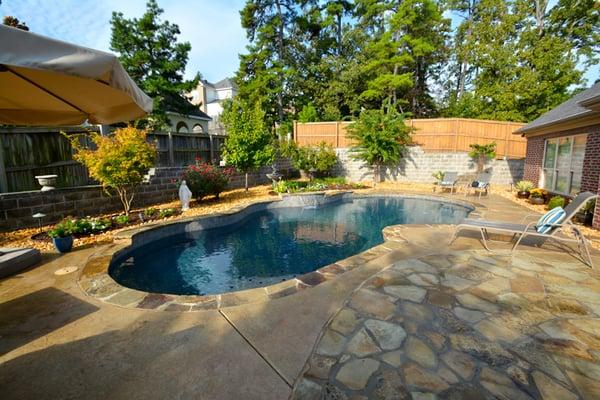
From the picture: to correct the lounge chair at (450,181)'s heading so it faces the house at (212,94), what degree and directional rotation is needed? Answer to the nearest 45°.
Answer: approximately 90° to its right

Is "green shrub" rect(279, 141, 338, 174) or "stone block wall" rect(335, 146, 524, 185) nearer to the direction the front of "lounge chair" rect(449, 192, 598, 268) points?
the green shrub

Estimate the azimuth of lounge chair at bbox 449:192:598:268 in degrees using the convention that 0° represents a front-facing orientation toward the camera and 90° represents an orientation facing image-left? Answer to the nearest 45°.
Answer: approximately 90°

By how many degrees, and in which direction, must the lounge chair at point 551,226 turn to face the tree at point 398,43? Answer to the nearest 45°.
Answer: approximately 45° to its right

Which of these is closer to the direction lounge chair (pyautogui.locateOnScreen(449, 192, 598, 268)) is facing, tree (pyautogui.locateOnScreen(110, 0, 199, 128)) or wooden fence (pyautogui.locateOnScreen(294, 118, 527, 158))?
the tree

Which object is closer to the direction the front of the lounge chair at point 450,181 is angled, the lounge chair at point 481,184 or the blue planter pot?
the blue planter pot

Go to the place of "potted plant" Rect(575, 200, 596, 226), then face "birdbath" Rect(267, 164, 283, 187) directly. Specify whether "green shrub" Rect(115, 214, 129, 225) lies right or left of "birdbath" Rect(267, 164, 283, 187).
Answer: left
